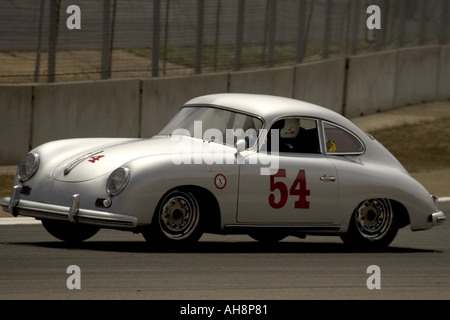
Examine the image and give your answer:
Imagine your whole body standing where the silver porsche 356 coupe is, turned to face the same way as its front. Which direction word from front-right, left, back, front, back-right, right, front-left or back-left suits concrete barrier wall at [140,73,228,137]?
back-right

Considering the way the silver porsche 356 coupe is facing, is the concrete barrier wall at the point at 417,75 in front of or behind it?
behind

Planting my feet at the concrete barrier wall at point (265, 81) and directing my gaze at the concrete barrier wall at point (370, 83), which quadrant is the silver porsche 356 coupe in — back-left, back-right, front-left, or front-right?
back-right

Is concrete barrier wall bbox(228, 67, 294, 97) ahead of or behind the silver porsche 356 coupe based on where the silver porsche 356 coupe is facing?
behind

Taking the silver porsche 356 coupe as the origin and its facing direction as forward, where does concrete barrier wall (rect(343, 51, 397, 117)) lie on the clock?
The concrete barrier wall is roughly at 5 o'clock from the silver porsche 356 coupe.

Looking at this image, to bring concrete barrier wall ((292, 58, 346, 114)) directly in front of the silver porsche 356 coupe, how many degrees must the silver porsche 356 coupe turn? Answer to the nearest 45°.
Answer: approximately 135° to its right

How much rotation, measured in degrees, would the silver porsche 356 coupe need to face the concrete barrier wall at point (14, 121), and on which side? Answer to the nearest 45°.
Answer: approximately 90° to its right

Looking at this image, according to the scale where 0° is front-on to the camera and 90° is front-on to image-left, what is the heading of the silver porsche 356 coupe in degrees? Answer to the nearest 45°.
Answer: approximately 45°
